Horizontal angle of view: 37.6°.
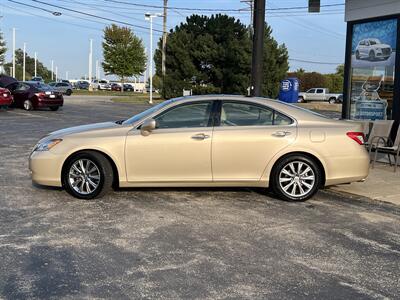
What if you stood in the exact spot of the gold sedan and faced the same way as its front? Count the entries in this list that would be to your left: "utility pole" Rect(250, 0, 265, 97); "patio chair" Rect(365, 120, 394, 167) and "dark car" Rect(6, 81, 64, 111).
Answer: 0

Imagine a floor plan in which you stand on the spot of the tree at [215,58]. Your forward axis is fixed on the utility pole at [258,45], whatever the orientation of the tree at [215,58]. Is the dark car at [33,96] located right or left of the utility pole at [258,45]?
right

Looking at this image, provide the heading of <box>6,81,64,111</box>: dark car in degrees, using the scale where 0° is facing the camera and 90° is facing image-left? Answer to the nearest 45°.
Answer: approximately 135°

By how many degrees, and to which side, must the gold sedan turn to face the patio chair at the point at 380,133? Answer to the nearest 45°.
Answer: approximately 135° to its right

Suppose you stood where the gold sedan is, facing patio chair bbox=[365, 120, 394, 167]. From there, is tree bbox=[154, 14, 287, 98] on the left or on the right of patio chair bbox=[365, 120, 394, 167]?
left

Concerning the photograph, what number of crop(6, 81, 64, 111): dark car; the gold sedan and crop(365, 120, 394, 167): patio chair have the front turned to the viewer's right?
0

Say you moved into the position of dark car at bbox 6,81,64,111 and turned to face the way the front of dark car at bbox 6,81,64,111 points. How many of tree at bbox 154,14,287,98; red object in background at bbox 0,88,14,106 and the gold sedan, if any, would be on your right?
1

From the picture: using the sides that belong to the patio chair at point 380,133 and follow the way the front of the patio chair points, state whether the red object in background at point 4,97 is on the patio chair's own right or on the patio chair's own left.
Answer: on the patio chair's own right

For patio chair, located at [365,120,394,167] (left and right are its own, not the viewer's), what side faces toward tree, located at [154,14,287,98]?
right

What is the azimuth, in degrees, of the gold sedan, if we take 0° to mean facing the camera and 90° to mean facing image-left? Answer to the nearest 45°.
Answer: approximately 90°
